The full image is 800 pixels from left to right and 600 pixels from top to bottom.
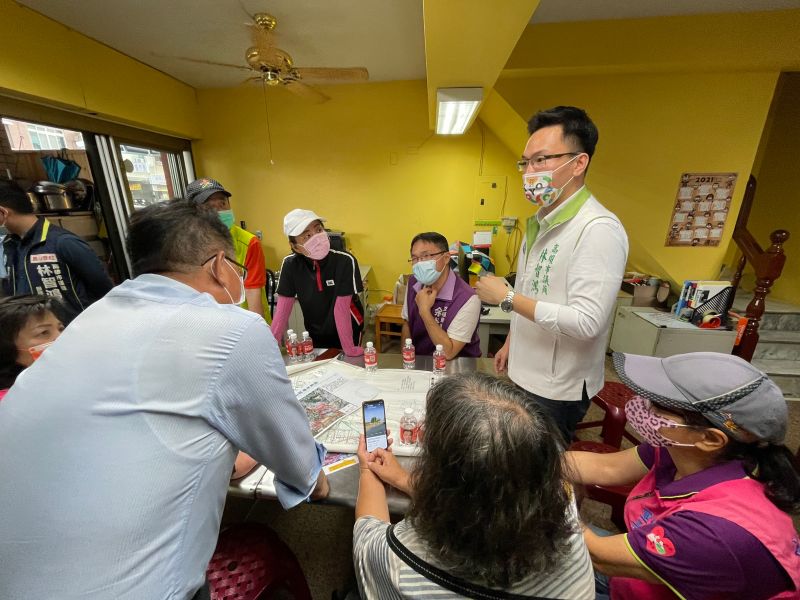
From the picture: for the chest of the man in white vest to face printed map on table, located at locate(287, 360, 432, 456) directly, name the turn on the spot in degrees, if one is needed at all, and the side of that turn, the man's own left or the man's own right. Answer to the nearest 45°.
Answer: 0° — they already face it

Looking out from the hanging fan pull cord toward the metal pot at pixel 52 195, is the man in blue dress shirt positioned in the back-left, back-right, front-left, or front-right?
front-left

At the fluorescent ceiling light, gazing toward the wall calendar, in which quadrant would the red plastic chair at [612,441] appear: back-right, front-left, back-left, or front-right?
front-right

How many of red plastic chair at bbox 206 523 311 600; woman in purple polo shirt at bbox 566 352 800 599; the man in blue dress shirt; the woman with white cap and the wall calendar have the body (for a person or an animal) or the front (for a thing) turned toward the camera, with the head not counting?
2

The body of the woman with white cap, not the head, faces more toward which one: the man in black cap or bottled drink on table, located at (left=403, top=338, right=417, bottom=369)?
the bottled drink on table

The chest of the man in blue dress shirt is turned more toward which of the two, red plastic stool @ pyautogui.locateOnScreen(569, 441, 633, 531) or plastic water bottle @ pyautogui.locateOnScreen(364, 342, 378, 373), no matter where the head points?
the plastic water bottle

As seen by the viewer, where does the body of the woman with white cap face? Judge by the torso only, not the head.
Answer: toward the camera

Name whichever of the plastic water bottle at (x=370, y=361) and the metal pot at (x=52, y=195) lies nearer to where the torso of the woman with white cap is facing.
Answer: the plastic water bottle

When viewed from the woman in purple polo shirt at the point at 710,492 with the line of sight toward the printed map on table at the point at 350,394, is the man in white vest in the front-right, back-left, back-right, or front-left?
front-right

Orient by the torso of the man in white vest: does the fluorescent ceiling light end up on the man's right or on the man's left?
on the man's right

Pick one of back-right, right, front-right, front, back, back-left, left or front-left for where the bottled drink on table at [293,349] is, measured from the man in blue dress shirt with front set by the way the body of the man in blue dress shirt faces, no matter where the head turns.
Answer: front

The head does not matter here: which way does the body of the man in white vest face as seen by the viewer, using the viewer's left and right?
facing the viewer and to the left of the viewer

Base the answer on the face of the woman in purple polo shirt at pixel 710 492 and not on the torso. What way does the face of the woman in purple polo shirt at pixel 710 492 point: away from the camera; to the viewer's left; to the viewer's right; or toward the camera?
to the viewer's left

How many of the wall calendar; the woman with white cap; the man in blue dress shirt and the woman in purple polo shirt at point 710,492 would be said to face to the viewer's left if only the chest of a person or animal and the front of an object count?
1

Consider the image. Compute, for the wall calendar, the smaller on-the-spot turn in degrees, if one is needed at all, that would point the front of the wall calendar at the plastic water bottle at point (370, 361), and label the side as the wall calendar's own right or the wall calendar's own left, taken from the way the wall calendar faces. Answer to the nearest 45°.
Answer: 0° — it already faces it

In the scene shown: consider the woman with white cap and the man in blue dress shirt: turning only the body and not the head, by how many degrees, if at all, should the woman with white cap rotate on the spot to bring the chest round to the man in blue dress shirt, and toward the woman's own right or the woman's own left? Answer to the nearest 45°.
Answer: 0° — they already face them

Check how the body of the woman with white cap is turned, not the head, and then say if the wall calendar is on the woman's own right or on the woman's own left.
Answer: on the woman's own left
